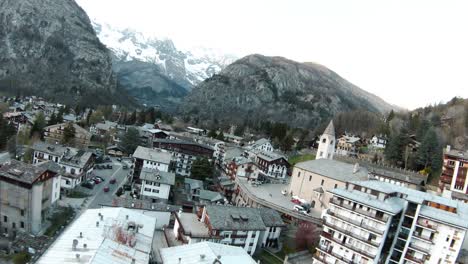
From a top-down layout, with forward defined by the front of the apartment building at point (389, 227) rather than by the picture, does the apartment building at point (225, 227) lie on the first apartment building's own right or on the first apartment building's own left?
on the first apartment building's own right

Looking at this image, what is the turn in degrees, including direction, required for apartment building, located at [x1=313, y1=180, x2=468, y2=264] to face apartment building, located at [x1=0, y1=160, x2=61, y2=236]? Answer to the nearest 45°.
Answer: approximately 45° to its right

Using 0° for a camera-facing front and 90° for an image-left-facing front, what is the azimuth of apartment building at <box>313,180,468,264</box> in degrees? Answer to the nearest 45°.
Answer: approximately 0°
